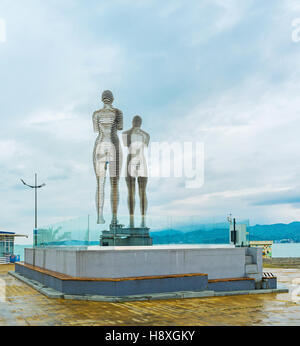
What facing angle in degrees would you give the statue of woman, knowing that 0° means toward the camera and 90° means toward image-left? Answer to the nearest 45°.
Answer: approximately 180°

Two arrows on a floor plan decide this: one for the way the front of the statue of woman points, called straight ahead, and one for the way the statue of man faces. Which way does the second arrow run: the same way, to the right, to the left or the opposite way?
the opposite way
